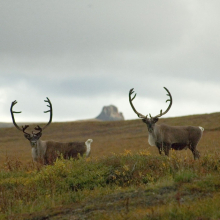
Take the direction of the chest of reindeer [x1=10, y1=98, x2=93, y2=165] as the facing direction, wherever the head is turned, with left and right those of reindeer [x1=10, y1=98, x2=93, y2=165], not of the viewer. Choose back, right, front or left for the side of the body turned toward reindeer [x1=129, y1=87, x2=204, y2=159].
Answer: back

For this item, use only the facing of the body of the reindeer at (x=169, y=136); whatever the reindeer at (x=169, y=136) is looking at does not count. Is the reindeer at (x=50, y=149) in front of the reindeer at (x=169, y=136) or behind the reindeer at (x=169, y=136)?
in front

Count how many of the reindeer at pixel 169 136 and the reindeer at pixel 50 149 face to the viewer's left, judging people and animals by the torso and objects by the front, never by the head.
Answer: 2

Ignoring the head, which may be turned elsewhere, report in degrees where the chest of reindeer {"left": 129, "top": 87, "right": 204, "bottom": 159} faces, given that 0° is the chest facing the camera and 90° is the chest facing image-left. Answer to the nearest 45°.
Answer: approximately 90°

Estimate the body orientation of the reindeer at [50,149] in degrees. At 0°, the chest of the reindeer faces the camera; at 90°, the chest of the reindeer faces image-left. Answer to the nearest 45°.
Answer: approximately 90°
